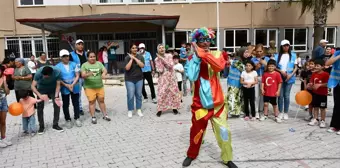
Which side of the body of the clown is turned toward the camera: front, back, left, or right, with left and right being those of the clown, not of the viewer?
front

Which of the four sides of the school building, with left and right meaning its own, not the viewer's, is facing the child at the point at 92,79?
front

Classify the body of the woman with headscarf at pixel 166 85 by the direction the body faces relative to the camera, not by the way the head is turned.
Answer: toward the camera

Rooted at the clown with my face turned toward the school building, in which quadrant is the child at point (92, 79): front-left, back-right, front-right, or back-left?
front-left

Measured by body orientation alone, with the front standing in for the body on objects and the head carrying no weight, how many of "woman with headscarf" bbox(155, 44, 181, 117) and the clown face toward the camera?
2

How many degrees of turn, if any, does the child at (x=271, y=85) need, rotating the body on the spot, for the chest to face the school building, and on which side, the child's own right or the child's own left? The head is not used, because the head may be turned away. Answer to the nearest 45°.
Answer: approximately 135° to the child's own right

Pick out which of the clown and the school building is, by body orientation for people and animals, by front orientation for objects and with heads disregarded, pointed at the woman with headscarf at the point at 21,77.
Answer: the school building

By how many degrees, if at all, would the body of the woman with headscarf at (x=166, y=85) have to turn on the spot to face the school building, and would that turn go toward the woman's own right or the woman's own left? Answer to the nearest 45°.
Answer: approximately 180°

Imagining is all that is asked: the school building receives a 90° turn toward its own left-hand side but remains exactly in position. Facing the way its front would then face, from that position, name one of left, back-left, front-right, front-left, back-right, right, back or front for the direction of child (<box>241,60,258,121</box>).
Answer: right

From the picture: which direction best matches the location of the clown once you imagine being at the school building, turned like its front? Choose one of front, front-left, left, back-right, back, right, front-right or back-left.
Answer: front

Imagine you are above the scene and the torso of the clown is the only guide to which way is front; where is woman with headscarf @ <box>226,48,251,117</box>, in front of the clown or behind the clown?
behind

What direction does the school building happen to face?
toward the camera
